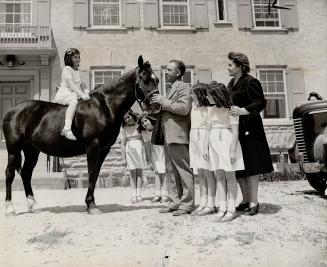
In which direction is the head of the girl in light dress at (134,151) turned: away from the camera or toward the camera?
toward the camera

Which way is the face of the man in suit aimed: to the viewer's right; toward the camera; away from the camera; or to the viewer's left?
to the viewer's left

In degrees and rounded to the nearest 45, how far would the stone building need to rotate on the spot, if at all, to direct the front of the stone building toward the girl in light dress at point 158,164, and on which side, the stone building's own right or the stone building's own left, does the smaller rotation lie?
0° — it already faces them

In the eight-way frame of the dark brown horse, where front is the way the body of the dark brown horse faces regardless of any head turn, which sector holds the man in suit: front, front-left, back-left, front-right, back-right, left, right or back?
front-right

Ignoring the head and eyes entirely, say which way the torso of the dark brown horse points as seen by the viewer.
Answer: to the viewer's right

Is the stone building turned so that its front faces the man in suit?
yes

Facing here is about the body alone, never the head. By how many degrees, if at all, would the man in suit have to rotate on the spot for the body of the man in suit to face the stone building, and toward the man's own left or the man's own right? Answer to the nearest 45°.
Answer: approximately 90° to the man's own right

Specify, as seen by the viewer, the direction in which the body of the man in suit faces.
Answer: to the viewer's left

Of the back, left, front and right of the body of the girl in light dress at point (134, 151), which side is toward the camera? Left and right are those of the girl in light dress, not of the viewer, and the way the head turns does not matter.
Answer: front

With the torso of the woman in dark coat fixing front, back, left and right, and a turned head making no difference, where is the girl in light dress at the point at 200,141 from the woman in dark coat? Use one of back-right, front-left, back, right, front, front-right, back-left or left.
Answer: front

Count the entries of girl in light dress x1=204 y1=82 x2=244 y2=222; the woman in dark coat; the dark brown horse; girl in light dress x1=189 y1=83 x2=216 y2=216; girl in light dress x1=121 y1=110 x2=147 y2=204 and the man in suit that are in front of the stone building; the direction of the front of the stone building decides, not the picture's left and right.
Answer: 6

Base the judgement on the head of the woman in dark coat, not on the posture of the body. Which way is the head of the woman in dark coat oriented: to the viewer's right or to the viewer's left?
to the viewer's left

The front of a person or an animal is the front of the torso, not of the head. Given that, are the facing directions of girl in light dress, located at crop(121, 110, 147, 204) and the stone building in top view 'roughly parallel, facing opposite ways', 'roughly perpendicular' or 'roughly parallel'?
roughly parallel

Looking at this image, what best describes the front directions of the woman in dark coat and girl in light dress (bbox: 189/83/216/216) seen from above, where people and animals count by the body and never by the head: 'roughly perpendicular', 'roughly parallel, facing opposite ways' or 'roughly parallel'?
roughly parallel

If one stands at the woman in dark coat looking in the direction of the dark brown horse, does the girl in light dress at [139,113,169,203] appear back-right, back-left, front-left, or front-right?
front-right

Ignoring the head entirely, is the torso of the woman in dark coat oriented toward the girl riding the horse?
yes

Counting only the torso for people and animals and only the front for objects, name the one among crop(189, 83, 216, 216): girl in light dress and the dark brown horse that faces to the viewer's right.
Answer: the dark brown horse

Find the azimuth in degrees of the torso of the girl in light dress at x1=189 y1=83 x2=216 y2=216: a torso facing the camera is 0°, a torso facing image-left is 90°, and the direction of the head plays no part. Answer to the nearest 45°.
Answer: approximately 90°

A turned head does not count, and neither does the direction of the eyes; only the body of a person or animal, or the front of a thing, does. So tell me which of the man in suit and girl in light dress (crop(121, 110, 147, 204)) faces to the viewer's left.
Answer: the man in suit
